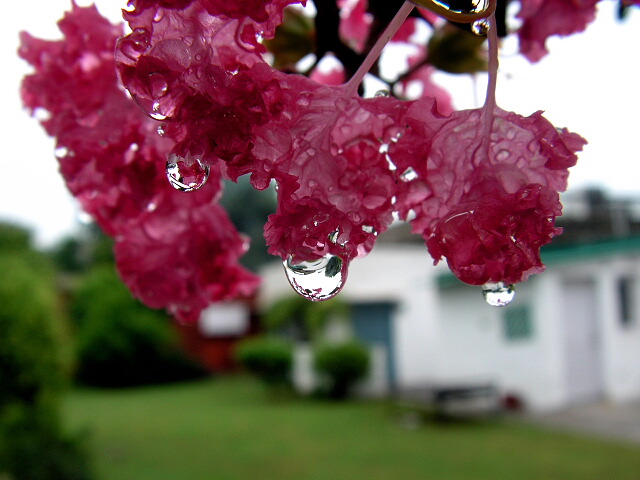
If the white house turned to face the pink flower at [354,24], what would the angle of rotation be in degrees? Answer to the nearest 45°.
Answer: approximately 45° to its left

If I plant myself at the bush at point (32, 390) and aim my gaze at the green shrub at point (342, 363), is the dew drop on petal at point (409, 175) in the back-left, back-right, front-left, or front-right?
back-right

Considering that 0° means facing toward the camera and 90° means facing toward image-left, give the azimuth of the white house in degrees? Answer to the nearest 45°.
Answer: approximately 45°

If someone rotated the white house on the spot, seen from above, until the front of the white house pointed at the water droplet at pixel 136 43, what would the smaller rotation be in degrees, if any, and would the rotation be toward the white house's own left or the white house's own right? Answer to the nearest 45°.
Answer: approximately 45° to the white house's own left

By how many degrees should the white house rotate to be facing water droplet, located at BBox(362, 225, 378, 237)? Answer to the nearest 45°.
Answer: approximately 45° to its left

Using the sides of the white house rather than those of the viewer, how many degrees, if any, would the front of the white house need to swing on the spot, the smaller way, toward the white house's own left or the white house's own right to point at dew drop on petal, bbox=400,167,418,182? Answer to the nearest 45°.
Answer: approximately 45° to the white house's own left

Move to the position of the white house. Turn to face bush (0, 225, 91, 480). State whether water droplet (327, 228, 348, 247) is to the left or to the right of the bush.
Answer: left

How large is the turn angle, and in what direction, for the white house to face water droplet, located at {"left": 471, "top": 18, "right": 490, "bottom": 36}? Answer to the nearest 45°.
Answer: approximately 45° to its left

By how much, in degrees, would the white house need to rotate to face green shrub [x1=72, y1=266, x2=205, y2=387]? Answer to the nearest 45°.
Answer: approximately 90° to its right

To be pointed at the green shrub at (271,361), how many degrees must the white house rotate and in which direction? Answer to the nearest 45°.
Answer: approximately 90° to its right
